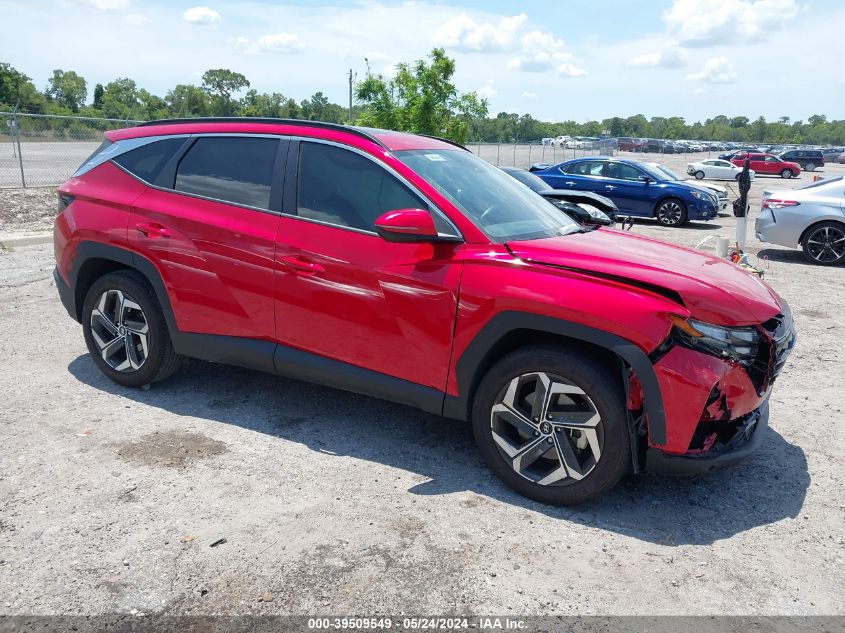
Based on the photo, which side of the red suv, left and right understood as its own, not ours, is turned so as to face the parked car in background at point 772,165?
left

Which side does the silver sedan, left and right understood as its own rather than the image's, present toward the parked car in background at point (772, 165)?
left

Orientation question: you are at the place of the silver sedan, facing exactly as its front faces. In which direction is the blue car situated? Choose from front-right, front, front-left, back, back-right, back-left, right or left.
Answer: back-left

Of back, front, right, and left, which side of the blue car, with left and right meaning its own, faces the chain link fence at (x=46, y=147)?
back

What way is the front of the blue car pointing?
to the viewer's right

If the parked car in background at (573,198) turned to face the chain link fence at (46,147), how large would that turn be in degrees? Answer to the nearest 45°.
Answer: approximately 135° to its right

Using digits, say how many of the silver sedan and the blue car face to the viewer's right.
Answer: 2

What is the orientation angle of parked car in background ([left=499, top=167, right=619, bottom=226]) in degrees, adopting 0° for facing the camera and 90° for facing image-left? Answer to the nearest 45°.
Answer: approximately 315°
